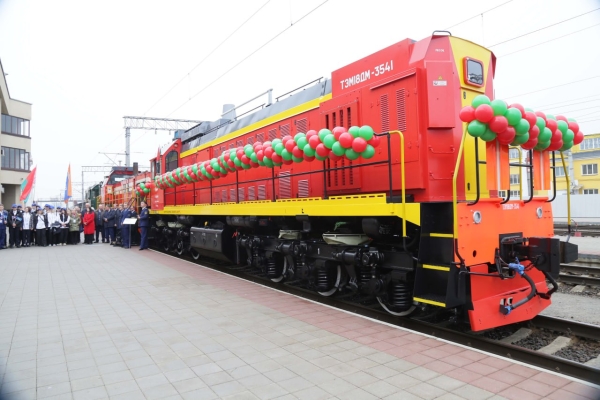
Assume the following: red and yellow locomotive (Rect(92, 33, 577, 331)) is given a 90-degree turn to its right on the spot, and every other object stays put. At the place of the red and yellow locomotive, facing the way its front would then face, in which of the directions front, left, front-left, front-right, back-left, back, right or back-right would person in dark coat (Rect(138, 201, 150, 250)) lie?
right

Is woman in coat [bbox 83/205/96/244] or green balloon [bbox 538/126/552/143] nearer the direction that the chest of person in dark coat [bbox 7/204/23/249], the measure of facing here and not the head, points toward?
the green balloon

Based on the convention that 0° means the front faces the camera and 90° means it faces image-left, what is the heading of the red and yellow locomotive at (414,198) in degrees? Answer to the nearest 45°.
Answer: approximately 315°

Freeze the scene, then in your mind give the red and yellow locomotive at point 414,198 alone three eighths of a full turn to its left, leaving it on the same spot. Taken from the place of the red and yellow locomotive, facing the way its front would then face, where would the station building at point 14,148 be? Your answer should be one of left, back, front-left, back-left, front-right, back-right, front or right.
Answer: front-left

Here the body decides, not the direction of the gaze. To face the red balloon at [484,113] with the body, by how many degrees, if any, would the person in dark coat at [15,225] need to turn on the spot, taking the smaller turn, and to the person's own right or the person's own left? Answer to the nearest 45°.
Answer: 0° — they already face it

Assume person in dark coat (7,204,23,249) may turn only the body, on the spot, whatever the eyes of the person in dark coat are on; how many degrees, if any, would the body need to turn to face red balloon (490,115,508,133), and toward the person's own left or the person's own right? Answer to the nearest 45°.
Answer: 0° — they already face it
